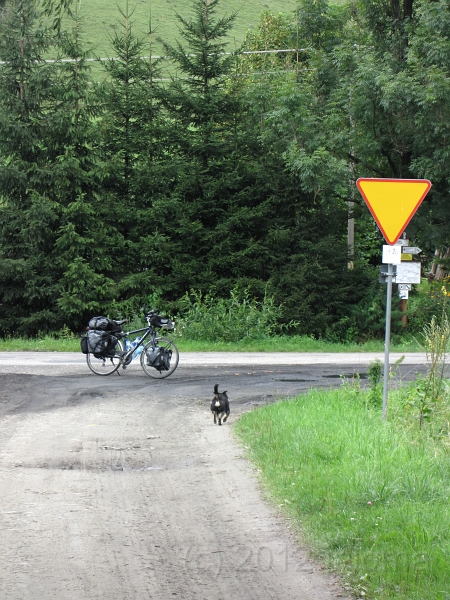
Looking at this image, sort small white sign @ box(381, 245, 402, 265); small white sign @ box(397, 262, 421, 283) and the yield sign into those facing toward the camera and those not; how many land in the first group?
3

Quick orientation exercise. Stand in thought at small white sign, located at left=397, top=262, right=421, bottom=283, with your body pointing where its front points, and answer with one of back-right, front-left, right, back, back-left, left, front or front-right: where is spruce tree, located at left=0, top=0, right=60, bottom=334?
right

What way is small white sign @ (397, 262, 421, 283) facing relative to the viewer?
toward the camera

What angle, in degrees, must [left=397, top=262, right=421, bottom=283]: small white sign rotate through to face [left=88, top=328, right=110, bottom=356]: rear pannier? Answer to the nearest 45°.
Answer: approximately 45° to its right

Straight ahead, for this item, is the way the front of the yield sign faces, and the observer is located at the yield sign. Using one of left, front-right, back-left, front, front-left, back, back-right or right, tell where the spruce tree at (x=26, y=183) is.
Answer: back-right

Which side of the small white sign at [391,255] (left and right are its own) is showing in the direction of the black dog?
right

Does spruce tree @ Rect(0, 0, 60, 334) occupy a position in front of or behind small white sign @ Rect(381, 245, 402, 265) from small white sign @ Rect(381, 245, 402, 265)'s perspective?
behind

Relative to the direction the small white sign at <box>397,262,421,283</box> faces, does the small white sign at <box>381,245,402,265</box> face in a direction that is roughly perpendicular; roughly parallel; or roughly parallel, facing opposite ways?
roughly parallel

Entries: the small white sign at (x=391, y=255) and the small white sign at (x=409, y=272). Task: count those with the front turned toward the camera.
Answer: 2

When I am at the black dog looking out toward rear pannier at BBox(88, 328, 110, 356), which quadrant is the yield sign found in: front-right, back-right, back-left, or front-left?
back-right

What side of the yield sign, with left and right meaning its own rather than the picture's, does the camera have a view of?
front
